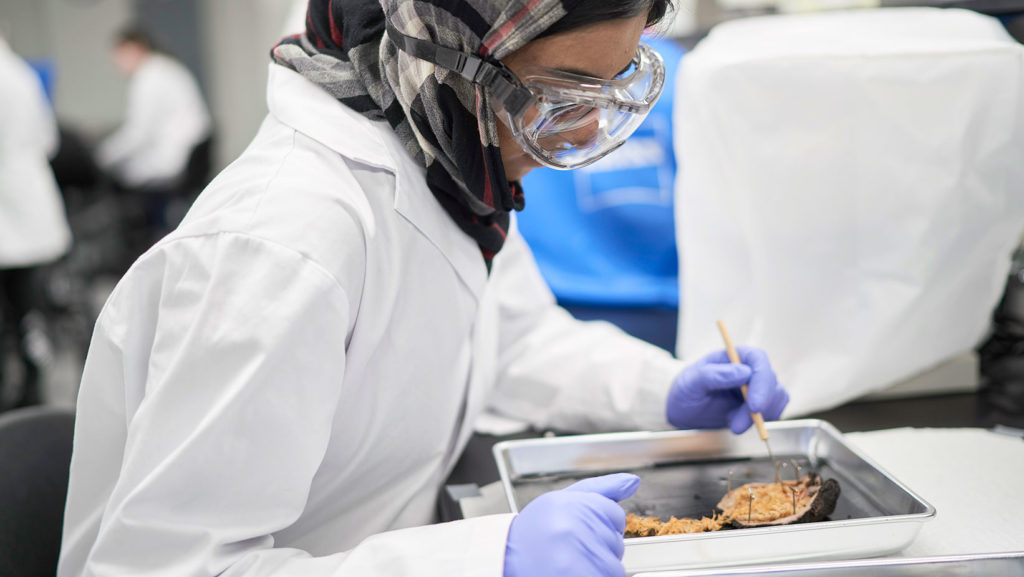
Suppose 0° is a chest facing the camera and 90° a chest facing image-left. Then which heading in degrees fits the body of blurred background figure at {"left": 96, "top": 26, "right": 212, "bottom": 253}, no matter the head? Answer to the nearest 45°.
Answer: approximately 90°

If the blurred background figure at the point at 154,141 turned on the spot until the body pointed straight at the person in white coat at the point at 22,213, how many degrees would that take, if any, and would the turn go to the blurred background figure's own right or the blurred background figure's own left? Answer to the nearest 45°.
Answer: approximately 90° to the blurred background figure's own left

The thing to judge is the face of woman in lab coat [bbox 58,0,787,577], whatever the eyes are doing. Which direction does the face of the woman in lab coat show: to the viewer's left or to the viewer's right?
to the viewer's right
